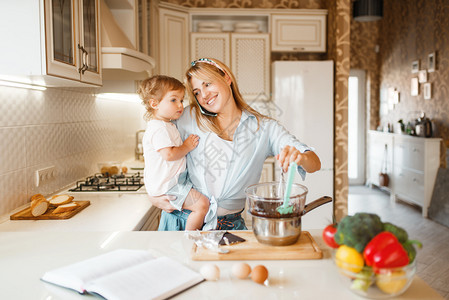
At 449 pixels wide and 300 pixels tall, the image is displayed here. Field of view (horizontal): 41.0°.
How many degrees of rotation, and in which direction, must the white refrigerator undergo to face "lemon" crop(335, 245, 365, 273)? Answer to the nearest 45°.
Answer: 0° — it already faces it

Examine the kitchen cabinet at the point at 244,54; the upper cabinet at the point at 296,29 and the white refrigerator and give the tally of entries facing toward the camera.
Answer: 3

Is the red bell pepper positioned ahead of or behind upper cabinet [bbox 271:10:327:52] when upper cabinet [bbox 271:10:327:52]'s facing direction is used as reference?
ahead

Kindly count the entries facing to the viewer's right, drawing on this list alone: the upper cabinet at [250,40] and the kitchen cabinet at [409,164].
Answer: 0

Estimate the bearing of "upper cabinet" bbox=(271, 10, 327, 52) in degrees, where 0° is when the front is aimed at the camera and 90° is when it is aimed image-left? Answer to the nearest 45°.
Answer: approximately 0°

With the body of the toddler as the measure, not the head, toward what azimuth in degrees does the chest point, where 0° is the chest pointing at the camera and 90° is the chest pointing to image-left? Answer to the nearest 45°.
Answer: approximately 270°

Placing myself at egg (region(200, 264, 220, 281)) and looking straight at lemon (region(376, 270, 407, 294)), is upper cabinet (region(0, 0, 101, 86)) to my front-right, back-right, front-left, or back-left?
back-left

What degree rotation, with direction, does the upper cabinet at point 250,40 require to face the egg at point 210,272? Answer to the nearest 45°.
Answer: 0° — it already faces it

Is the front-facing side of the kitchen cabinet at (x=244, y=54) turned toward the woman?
yes
